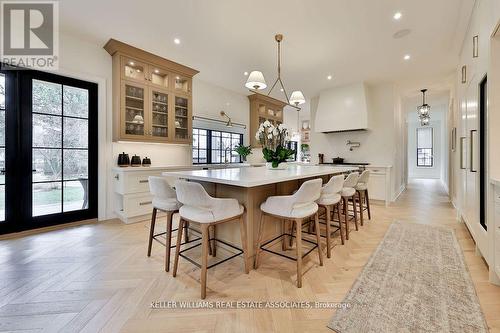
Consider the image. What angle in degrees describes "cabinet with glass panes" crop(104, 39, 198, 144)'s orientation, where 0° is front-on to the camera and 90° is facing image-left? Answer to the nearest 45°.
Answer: approximately 315°

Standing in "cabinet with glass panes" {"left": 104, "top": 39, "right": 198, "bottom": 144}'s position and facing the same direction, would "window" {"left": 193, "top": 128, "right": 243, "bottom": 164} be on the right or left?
on its left

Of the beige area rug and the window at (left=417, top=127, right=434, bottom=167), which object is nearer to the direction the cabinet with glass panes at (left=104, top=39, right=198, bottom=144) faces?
the beige area rug

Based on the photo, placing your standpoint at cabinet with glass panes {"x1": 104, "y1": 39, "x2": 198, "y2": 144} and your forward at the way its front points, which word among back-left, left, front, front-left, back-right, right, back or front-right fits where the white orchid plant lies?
front

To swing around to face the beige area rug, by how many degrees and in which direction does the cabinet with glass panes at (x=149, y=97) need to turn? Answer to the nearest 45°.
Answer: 0° — it already faces it

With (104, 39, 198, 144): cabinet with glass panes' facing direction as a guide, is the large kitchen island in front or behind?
in front

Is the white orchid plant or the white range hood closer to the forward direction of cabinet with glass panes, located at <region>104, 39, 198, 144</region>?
the white orchid plant

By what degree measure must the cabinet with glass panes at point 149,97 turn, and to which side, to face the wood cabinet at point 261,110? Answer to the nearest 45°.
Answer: approximately 90° to its left

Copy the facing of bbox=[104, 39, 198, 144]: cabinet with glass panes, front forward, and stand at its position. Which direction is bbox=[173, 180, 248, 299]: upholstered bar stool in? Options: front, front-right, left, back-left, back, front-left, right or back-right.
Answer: front-right
